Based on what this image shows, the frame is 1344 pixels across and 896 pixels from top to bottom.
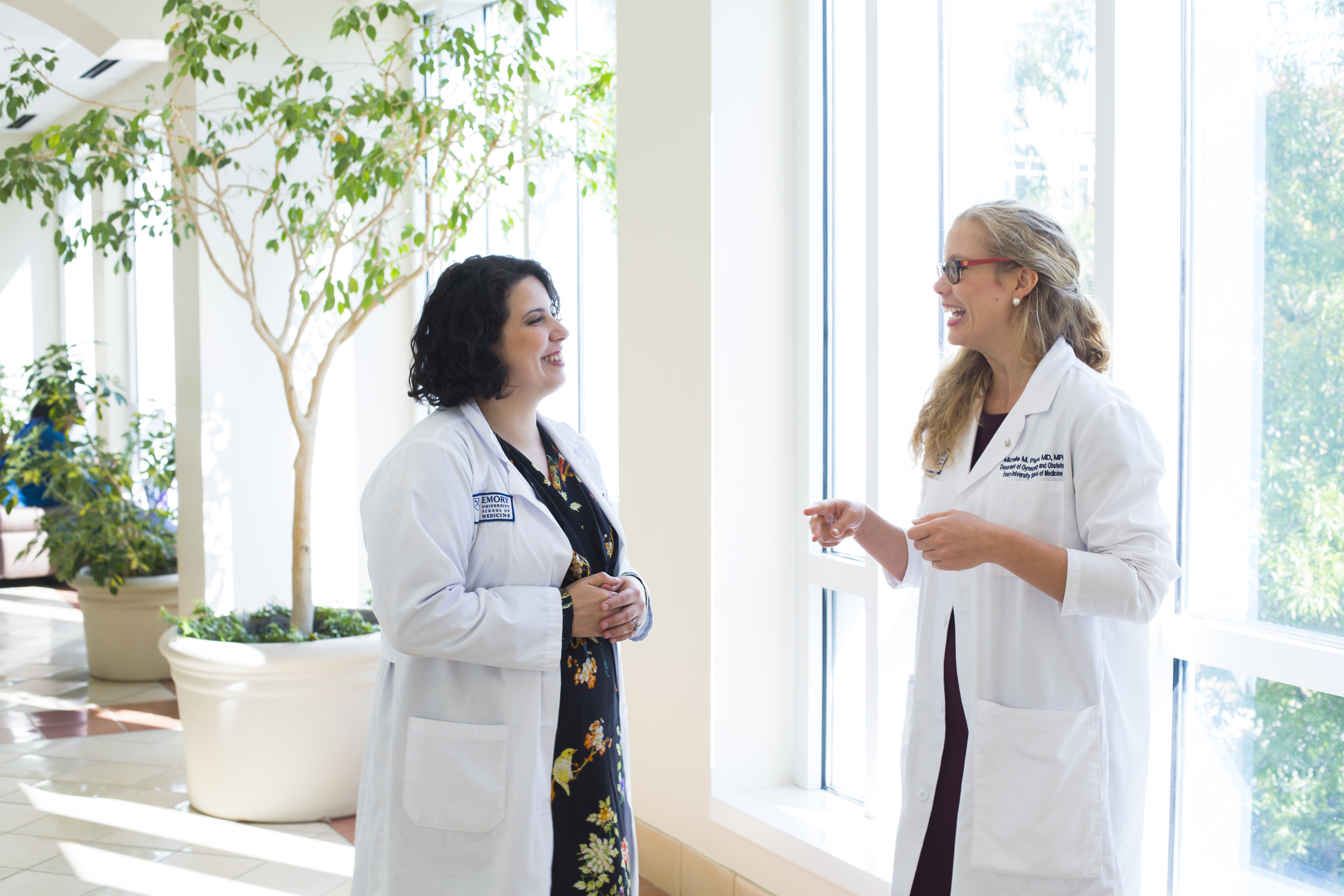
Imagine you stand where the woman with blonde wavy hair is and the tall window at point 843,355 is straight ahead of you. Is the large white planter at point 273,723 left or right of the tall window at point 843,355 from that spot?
left

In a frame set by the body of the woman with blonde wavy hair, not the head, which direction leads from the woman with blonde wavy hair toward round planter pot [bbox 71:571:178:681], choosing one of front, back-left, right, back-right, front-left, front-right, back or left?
right

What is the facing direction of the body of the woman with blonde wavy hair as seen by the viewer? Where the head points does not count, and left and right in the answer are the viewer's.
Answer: facing the viewer and to the left of the viewer

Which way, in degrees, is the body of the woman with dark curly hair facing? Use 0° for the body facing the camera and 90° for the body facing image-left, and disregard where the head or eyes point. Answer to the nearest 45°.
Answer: approximately 315°

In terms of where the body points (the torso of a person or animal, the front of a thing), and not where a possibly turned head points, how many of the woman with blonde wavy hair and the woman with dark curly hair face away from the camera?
0

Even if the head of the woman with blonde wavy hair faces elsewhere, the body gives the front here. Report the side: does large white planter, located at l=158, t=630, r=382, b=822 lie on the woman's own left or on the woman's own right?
on the woman's own right

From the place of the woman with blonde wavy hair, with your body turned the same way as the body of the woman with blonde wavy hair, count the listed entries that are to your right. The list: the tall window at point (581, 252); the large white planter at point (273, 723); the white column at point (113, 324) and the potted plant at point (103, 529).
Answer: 4

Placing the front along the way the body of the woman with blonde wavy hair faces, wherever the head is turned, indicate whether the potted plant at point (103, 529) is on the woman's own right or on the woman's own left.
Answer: on the woman's own right

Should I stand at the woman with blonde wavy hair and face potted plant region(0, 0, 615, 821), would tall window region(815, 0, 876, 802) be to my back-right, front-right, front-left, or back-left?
front-right

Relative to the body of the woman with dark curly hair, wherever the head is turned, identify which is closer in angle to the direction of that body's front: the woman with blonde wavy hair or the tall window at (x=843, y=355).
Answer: the woman with blonde wavy hair

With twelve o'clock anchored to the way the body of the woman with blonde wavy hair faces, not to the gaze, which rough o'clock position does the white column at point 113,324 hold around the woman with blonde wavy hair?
The white column is roughly at 3 o'clock from the woman with blonde wavy hair.

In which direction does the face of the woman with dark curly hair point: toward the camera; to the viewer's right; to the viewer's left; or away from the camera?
to the viewer's right

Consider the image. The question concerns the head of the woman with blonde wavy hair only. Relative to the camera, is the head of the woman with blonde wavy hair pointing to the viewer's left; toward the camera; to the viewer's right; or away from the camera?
to the viewer's left
